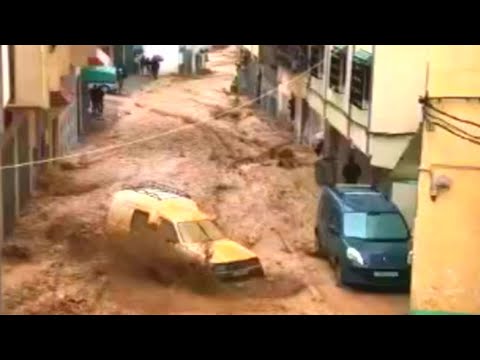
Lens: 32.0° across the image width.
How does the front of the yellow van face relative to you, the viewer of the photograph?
facing the viewer and to the right of the viewer

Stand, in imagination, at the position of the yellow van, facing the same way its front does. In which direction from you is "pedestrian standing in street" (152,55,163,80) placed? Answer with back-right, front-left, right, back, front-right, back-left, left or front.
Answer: back-left

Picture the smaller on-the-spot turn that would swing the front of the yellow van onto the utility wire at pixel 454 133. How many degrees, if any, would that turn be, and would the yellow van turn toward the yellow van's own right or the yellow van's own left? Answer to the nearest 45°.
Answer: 0° — it already faces it

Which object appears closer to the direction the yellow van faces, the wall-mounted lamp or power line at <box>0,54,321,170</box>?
the wall-mounted lamp

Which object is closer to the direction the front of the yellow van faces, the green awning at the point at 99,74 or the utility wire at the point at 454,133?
the utility wire

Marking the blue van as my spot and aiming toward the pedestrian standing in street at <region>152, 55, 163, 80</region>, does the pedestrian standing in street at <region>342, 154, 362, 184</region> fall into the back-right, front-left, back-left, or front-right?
front-right

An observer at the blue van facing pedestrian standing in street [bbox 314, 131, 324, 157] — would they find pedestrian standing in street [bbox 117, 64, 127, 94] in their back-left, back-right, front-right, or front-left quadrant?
front-left

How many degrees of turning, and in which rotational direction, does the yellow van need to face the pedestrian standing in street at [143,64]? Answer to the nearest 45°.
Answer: approximately 135° to its left

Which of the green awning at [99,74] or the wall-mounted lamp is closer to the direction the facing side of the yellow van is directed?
the wall-mounted lamp

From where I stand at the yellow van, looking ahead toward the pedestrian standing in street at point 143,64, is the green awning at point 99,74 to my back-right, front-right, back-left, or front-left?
front-left

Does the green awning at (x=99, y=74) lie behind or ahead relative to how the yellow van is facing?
behind

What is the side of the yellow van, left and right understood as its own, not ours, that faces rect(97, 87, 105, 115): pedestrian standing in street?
back

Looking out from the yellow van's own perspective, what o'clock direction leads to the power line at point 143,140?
The power line is roughly at 7 o'clock from the yellow van.
